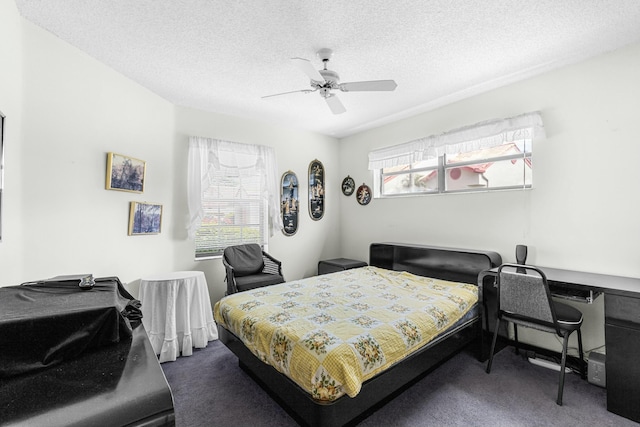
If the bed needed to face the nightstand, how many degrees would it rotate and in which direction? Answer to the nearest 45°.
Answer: approximately 135° to its right

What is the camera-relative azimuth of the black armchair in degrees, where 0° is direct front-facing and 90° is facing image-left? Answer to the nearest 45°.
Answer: approximately 315°

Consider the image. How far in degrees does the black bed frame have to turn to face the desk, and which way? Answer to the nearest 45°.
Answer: approximately 135° to its left

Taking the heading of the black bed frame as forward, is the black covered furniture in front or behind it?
in front

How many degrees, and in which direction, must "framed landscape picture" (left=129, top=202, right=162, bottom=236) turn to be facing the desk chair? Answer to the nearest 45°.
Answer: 0° — it already faces it

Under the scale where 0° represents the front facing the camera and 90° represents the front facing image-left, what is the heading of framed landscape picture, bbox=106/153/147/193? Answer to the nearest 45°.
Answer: approximately 315°

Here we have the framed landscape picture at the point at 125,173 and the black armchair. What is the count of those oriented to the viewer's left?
0

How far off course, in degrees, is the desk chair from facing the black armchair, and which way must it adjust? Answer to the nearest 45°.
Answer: approximately 135° to its left

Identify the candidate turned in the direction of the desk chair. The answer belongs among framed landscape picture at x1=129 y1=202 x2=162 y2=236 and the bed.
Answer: the framed landscape picture

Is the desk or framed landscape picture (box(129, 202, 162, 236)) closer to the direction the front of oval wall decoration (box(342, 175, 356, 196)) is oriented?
the framed landscape picture

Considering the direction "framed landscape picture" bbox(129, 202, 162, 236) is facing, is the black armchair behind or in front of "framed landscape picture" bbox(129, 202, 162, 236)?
in front

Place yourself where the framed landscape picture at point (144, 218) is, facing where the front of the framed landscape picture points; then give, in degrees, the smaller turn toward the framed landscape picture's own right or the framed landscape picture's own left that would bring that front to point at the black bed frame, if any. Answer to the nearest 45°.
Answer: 0° — it already faces it

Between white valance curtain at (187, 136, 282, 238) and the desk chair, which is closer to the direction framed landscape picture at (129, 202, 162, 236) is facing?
the desk chair

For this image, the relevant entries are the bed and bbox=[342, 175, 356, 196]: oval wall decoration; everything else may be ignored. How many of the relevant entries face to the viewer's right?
0
